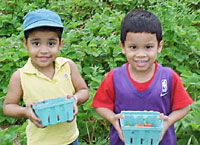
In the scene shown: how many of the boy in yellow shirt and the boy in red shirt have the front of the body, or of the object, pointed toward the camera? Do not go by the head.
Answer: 2

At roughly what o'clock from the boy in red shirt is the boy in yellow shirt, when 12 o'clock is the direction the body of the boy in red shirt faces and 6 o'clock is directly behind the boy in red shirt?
The boy in yellow shirt is roughly at 3 o'clock from the boy in red shirt.

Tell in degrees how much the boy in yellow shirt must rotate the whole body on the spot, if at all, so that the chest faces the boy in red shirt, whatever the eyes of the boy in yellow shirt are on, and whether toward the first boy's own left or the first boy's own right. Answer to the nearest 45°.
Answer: approximately 90° to the first boy's own left

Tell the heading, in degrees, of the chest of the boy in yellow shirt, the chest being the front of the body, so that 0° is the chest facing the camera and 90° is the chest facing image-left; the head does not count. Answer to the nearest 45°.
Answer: approximately 0°

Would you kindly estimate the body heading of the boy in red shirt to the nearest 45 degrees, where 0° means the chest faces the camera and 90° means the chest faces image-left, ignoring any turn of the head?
approximately 0°
